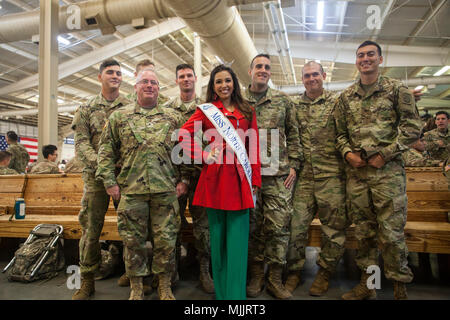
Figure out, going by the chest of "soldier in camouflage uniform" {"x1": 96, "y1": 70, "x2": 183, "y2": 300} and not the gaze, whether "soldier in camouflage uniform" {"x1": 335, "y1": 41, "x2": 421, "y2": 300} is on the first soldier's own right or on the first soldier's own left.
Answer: on the first soldier's own left

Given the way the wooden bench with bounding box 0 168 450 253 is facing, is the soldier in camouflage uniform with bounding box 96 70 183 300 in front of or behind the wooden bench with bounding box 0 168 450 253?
in front

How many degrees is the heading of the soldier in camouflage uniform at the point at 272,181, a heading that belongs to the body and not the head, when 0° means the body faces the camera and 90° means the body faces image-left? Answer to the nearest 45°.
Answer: approximately 0°

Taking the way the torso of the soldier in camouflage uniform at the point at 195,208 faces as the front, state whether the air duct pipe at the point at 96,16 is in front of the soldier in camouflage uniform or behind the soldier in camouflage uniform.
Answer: behind
